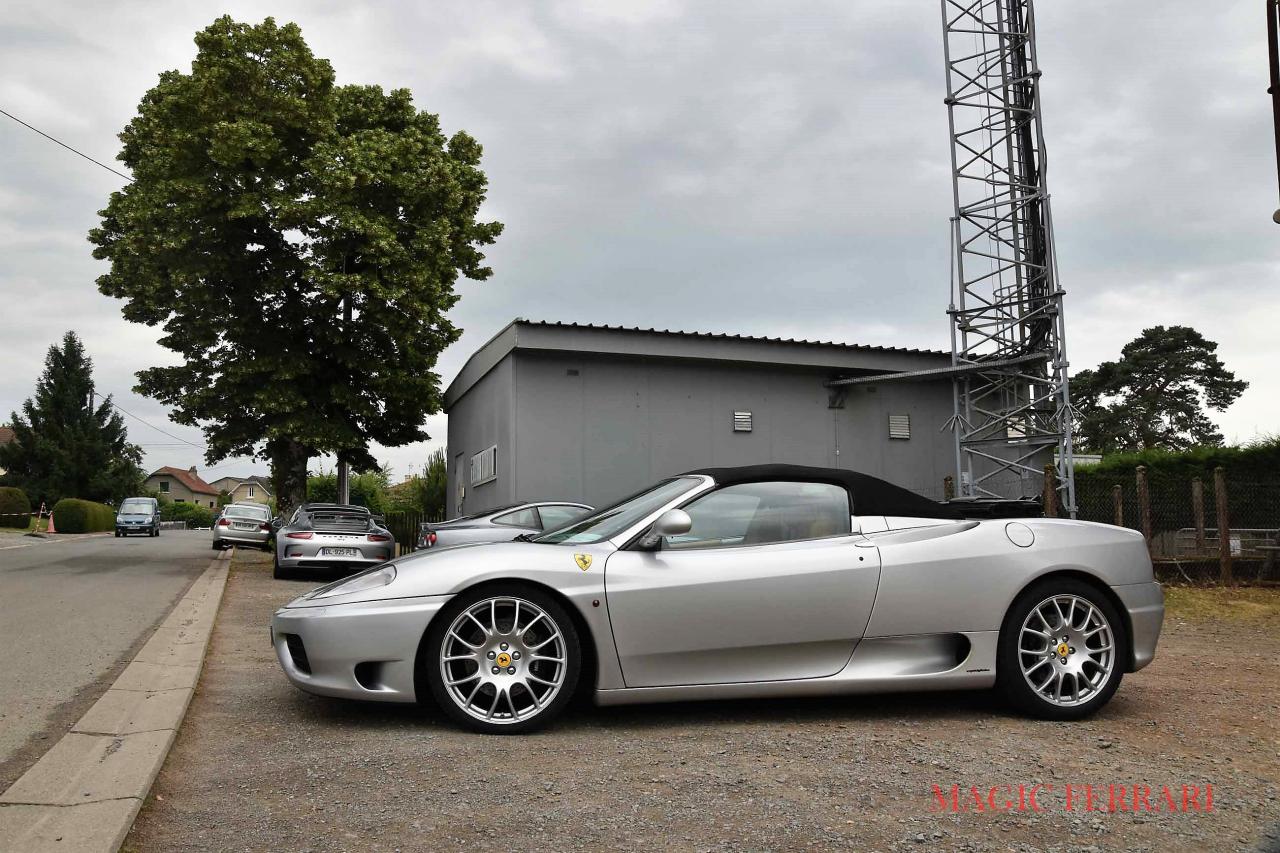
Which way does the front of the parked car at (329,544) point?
away from the camera

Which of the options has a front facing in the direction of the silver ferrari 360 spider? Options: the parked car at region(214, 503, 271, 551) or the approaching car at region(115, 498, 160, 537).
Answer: the approaching car at region(115, 498, 160, 537)

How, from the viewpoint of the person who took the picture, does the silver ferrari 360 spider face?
facing to the left of the viewer

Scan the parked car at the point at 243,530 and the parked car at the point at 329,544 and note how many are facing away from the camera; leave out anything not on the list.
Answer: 2

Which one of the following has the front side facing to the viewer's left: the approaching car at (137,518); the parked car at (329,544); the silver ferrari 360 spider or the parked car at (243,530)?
the silver ferrari 360 spider

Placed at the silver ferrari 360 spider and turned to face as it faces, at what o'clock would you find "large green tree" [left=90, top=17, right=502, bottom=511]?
The large green tree is roughly at 2 o'clock from the silver ferrari 360 spider.

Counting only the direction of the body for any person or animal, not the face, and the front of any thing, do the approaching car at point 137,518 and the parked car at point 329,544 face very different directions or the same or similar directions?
very different directions

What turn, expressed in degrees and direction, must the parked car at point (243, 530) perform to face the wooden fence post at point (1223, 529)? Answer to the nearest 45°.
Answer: approximately 135° to its right

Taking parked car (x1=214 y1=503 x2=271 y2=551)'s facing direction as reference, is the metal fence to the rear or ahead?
to the rear

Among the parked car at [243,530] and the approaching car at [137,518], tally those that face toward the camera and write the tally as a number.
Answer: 1

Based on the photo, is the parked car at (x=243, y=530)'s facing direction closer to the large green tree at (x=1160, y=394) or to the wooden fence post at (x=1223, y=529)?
the large green tree

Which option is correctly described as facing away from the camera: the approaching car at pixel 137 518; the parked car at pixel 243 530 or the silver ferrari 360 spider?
the parked car at pixel 243 530

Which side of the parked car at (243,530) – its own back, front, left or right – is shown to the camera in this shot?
back
